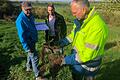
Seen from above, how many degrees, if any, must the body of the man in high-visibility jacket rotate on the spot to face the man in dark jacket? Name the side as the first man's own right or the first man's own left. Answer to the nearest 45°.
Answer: approximately 90° to the first man's own right

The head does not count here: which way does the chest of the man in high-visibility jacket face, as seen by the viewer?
to the viewer's left
